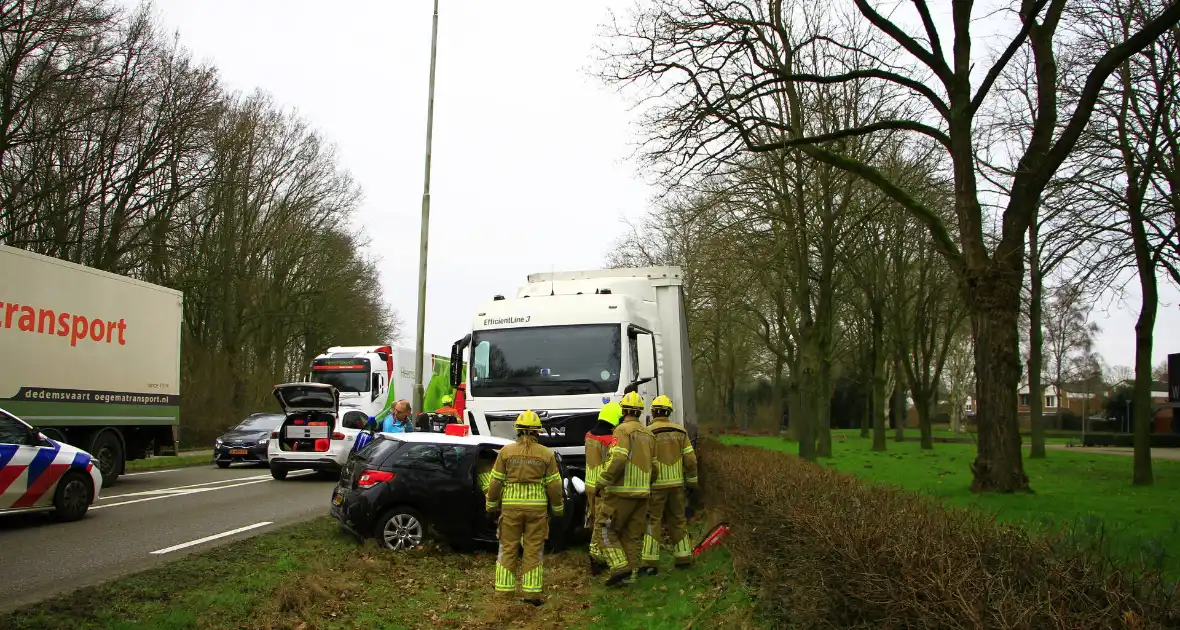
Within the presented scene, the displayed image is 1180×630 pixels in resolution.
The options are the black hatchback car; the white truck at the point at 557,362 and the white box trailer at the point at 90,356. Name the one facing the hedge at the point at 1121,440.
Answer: the black hatchback car

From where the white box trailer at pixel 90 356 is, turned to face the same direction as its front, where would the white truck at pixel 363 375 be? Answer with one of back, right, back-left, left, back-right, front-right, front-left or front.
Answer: back

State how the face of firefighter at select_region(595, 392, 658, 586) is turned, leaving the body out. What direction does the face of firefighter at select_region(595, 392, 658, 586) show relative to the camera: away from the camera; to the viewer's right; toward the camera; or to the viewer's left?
away from the camera

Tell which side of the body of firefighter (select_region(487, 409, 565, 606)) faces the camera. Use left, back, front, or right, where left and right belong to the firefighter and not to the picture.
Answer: back

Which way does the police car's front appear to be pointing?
to the viewer's right

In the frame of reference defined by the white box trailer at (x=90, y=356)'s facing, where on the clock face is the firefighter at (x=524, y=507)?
The firefighter is roughly at 10 o'clock from the white box trailer.

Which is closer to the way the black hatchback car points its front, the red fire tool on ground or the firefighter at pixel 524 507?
the red fire tool on ground

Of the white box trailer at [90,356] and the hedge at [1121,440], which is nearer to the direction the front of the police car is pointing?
the hedge

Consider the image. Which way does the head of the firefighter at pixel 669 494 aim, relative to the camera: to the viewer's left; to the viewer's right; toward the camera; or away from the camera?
away from the camera

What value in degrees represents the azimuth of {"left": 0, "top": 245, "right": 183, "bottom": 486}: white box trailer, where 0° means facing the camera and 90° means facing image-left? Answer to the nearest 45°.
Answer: approximately 45°
